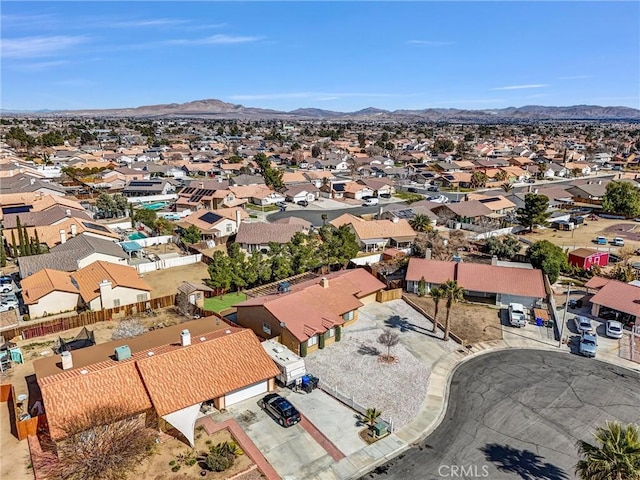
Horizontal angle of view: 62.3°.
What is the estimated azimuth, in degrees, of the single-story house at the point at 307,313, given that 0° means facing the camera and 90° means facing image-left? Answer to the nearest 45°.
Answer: approximately 315°

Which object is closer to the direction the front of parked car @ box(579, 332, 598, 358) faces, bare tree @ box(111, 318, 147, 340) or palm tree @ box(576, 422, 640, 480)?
the palm tree

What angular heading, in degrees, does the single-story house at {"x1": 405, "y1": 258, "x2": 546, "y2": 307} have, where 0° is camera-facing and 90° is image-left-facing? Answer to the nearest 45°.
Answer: approximately 0°

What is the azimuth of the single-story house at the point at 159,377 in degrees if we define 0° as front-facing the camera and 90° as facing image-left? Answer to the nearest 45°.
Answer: approximately 315°

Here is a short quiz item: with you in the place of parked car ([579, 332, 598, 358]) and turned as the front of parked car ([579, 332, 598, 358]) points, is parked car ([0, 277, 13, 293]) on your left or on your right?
on your right
